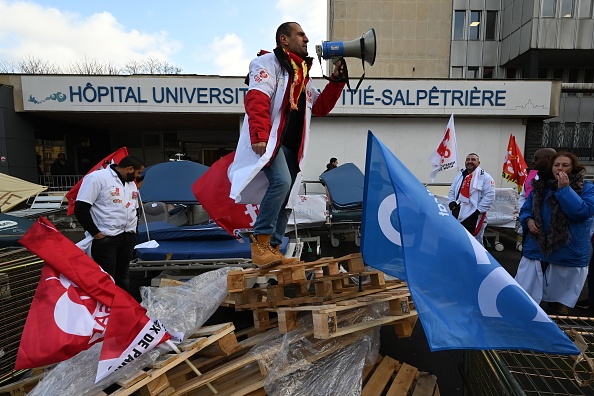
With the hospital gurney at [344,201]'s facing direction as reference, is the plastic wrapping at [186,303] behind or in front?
in front

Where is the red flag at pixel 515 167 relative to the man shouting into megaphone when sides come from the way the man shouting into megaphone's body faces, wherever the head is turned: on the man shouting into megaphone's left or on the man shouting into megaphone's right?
on the man shouting into megaphone's left

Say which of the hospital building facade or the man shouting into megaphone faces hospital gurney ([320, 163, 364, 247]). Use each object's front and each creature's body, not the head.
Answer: the hospital building facade

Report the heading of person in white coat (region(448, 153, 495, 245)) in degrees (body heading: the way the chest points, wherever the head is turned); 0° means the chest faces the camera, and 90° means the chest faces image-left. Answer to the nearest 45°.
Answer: approximately 45°

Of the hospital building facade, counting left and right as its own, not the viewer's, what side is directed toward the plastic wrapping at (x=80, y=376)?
front

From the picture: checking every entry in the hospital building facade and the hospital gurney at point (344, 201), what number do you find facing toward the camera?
2

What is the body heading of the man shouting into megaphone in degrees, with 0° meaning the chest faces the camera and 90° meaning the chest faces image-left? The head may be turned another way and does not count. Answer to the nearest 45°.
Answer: approximately 315°

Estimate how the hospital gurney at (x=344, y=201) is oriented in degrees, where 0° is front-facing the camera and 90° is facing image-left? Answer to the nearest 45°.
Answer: approximately 0°

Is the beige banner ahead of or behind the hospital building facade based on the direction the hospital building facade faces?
ahead

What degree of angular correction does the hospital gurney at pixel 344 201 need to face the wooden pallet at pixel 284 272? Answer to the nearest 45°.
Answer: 0° — it already faces it
